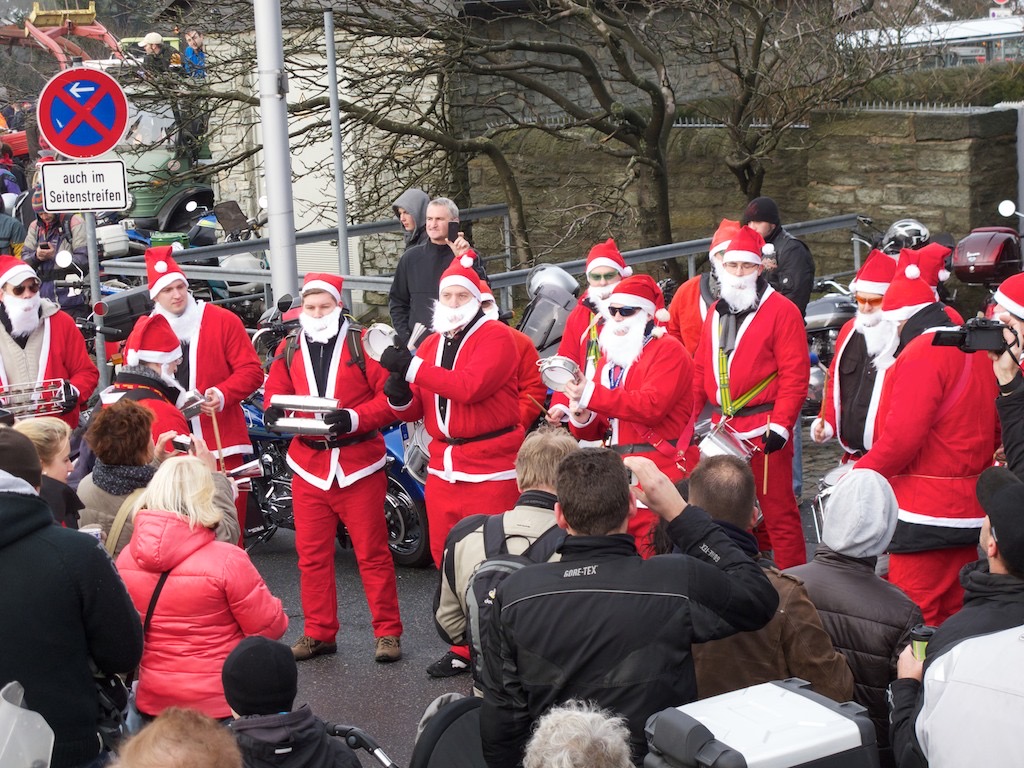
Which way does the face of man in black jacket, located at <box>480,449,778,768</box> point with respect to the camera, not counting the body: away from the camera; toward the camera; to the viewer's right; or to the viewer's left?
away from the camera

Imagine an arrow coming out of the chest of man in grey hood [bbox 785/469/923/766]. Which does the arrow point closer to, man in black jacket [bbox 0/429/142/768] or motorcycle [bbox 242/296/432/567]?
the motorcycle

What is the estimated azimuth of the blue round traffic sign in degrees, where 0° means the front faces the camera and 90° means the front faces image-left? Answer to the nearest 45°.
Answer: approximately 0°

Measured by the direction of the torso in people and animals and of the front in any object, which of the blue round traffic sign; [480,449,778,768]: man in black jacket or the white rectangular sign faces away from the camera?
the man in black jacket

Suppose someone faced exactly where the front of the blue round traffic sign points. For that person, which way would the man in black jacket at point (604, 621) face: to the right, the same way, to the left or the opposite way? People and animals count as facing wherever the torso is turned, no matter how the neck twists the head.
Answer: the opposite way

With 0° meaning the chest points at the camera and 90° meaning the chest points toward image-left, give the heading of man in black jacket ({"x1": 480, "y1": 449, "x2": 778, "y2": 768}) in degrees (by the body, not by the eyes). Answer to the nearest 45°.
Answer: approximately 180°

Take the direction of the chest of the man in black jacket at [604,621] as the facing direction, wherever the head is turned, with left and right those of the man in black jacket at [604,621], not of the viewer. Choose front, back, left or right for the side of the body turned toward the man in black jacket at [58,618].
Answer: left
